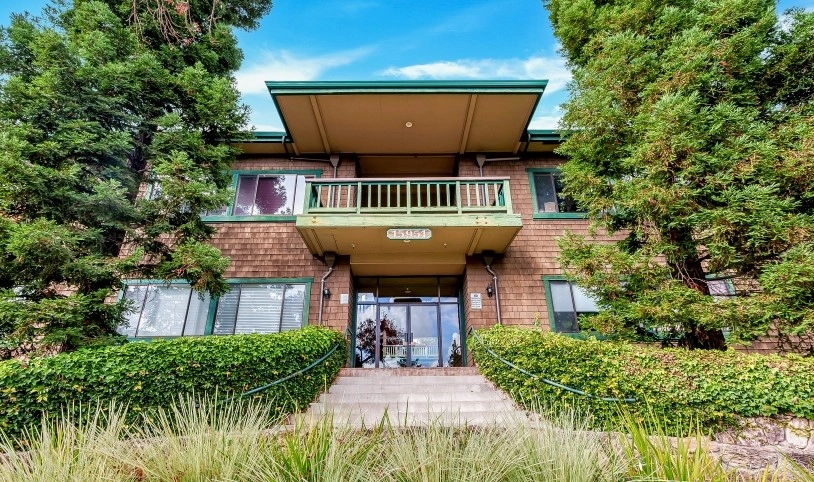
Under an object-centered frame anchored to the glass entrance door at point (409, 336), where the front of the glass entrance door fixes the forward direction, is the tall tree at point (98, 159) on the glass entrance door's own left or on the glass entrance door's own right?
on the glass entrance door's own right

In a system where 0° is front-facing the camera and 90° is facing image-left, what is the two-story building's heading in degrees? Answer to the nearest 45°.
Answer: approximately 0°

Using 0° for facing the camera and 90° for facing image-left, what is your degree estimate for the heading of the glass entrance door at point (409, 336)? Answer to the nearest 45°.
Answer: approximately 0°

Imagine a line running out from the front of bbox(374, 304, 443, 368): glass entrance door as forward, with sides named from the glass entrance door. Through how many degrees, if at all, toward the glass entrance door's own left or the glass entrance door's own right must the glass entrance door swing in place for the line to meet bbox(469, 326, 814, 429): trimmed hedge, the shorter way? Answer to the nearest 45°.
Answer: approximately 45° to the glass entrance door's own left

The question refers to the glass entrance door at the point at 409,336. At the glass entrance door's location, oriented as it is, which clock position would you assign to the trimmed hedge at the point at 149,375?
The trimmed hedge is roughly at 1 o'clock from the glass entrance door.
